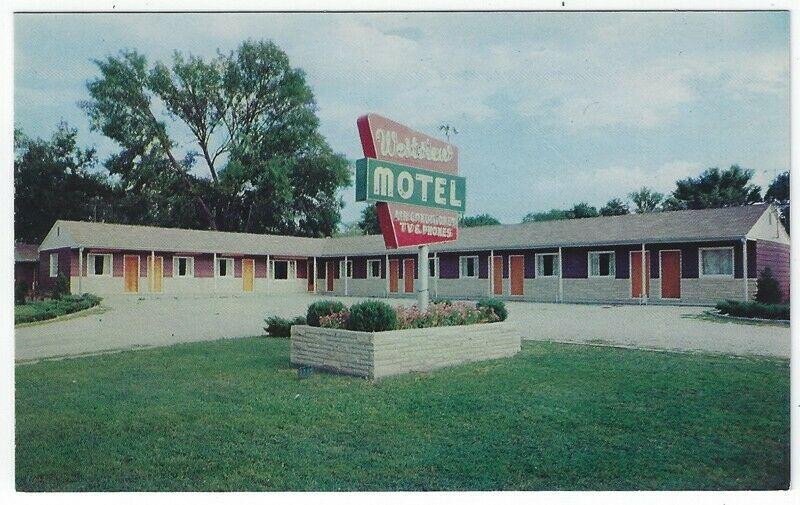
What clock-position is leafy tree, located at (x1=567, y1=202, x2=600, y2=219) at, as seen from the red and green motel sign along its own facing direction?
The leafy tree is roughly at 8 o'clock from the red and green motel sign.

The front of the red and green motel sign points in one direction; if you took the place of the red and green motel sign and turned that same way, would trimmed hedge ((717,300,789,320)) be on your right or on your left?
on your left

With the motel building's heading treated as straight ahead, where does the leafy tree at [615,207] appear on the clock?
The leafy tree is roughly at 7 o'clock from the motel building.

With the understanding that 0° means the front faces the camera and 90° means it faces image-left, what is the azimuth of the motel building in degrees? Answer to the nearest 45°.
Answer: approximately 0°

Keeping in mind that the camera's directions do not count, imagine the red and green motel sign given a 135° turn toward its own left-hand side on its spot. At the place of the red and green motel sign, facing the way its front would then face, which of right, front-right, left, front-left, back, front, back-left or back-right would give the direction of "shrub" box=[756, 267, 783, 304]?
front-right

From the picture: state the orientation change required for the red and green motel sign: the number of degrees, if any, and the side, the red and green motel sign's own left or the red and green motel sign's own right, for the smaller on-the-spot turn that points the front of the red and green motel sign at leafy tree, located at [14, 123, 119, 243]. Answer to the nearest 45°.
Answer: approximately 135° to the red and green motel sign's own right

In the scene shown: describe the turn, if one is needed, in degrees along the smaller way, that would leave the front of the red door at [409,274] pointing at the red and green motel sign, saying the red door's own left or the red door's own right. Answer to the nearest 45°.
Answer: approximately 45° to the red door's own left

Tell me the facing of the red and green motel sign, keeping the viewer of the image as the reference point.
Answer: facing the viewer and to the right of the viewer

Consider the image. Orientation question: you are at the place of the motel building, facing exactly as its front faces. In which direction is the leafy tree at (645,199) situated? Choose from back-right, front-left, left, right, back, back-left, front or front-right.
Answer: back-left

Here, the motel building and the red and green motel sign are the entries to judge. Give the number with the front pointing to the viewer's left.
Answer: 0

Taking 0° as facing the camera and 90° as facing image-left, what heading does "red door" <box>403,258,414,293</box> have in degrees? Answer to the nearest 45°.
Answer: approximately 45°

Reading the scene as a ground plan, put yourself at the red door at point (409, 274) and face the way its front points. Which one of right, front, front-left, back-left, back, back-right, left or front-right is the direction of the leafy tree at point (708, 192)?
back-left

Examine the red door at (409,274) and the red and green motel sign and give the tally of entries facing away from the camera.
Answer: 0
